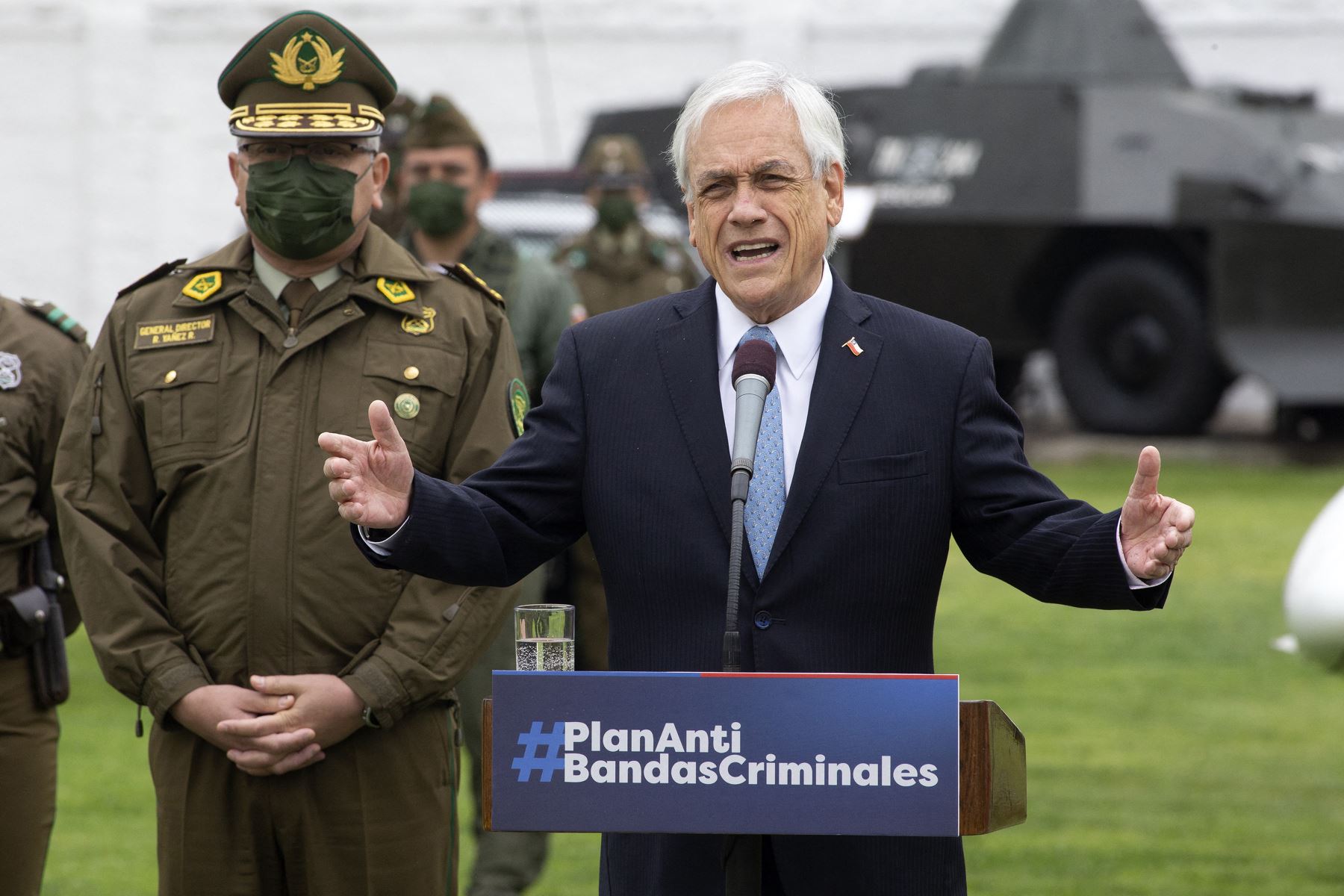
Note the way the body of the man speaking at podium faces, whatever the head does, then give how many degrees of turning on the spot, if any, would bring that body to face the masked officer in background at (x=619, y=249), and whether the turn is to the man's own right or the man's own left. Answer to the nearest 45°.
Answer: approximately 180°

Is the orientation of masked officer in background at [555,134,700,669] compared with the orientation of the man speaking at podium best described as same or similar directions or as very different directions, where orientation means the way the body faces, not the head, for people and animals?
same or similar directions

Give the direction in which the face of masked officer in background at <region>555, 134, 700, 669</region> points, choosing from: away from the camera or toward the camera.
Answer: toward the camera

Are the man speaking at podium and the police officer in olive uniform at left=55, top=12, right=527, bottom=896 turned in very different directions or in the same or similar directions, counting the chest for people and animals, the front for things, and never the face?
same or similar directions

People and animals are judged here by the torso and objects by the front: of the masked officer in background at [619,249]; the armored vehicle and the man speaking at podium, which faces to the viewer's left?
the armored vehicle

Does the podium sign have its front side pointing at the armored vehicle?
no

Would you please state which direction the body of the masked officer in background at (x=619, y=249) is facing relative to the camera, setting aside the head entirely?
toward the camera

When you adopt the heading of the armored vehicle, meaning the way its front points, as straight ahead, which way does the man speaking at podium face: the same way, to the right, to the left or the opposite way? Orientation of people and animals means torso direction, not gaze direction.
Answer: to the left

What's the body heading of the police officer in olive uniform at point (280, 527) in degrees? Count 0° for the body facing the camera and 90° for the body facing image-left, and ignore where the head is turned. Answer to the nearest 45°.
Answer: approximately 0°

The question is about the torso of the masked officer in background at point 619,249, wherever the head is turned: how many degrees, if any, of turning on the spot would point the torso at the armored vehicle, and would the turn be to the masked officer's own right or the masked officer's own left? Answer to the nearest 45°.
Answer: approximately 135° to the masked officer's own left

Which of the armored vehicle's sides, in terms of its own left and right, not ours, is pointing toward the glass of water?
left

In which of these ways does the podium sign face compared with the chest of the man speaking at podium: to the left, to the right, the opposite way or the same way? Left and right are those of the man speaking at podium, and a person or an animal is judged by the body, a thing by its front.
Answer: the same way

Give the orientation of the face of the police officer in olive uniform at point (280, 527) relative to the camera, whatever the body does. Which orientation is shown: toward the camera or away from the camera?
toward the camera

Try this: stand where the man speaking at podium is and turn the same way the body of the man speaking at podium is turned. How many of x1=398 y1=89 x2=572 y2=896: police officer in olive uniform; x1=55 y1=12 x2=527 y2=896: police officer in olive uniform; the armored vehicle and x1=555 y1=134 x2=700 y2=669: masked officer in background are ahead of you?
0

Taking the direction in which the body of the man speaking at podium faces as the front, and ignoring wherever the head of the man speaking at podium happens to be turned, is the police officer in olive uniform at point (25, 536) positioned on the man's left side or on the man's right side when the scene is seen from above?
on the man's right side

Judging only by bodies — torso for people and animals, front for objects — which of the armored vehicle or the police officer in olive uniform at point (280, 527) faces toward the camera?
the police officer in olive uniform

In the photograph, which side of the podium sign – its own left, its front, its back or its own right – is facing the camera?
front
